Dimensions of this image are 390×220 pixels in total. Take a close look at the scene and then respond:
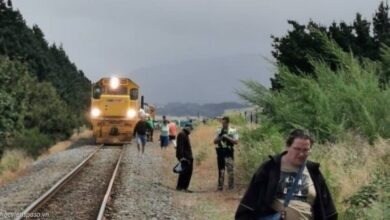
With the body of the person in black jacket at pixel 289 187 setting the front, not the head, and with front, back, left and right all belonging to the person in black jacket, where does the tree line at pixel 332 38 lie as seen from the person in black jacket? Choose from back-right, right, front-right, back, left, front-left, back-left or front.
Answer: back-left

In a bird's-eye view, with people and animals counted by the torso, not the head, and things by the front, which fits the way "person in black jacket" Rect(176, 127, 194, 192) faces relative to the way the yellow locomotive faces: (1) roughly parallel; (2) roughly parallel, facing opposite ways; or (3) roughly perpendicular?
roughly perpendicular

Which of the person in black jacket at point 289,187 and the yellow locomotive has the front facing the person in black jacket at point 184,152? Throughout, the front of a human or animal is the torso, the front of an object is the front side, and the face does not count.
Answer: the yellow locomotive

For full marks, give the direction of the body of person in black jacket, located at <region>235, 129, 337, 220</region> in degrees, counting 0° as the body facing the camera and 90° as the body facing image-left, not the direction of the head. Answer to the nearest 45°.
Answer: approximately 315°

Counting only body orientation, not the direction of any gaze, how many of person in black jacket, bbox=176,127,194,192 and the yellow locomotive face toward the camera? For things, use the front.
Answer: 1

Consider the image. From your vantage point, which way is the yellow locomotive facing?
toward the camera

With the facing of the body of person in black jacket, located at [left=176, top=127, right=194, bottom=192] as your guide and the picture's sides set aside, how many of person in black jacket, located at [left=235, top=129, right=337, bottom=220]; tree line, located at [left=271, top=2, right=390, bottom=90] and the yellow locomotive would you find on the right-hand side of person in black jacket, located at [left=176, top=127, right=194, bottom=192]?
1

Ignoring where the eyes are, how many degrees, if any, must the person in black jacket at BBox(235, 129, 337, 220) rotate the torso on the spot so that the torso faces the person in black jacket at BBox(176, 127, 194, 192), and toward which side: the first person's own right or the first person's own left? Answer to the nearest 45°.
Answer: approximately 135° to the first person's own left
